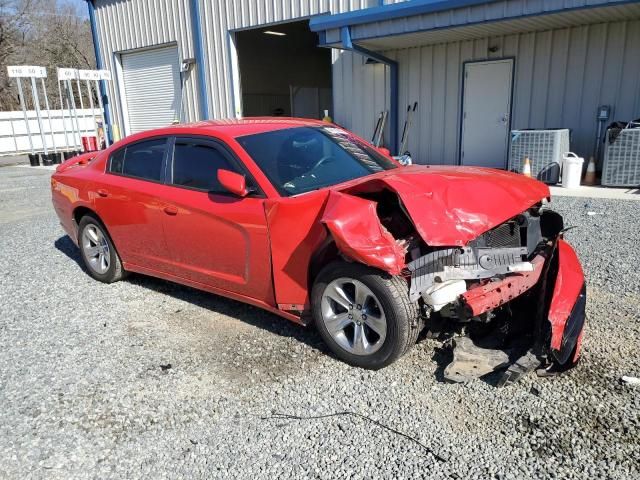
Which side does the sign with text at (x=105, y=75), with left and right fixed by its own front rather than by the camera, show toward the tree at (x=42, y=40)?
back

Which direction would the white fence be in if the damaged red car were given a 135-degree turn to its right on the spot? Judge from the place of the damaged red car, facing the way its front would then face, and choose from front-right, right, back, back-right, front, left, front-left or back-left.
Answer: front-right

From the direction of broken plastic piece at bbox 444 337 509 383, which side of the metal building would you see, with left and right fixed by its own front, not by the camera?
front

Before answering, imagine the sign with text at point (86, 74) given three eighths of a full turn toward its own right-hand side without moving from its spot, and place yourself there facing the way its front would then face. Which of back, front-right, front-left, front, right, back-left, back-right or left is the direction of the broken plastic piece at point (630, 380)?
back-left

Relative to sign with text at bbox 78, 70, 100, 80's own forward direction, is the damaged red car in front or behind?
in front

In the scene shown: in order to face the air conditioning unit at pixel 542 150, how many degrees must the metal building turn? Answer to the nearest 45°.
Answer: approximately 45° to its left

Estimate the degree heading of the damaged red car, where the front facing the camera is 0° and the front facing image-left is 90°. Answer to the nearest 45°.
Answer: approximately 315°

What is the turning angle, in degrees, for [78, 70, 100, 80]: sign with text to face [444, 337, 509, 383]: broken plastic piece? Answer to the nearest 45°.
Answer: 0° — it already faces it

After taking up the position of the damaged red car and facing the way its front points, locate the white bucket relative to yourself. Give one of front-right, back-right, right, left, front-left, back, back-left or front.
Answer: left

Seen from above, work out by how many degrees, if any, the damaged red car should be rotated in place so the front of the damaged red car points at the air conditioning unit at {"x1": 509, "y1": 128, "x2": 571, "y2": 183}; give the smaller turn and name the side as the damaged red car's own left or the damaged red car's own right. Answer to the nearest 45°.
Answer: approximately 90° to the damaged red car's own left

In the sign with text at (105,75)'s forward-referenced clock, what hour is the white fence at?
The white fence is roughly at 5 o'clock from the sign with text.

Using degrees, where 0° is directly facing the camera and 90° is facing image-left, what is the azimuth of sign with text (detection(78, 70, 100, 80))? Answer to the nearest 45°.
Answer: approximately 0°

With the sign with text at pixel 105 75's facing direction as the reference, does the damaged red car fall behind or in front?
in front

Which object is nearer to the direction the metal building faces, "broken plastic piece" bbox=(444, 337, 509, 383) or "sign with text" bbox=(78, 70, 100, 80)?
the broken plastic piece

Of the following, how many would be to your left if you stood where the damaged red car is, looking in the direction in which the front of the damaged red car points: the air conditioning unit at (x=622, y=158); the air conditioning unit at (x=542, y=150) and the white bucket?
3

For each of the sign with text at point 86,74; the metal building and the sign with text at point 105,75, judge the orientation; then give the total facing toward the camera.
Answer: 3
